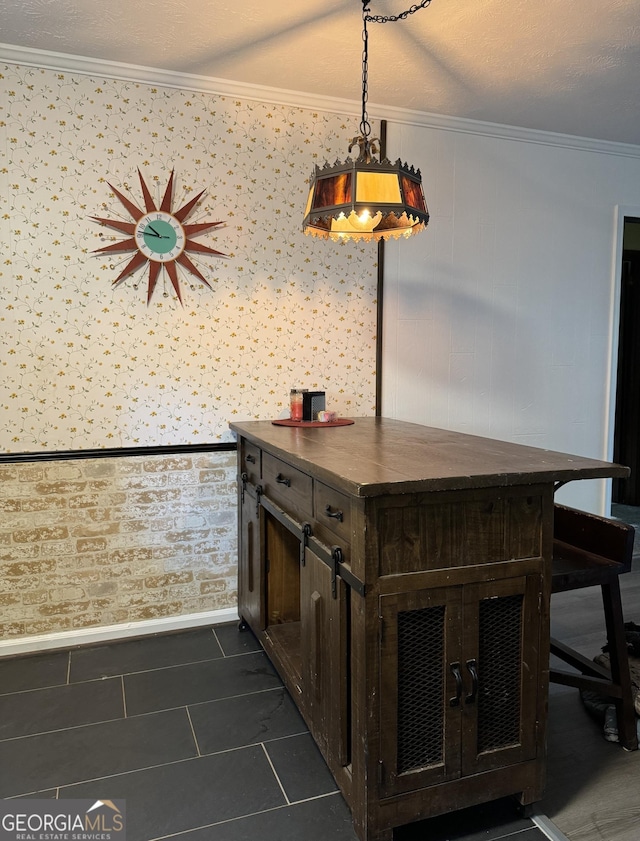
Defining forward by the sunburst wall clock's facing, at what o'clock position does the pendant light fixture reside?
The pendant light fixture is roughly at 11 o'clock from the sunburst wall clock.

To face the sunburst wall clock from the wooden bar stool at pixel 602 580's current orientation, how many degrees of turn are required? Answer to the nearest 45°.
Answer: approximately 45° to its right

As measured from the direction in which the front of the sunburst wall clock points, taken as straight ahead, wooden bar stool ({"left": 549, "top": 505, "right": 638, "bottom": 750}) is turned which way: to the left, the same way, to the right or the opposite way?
to the right

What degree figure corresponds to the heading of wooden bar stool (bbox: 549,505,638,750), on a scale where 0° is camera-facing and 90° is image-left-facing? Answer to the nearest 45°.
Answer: approximately 45°

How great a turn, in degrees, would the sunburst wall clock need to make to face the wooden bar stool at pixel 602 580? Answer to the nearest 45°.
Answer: approximately 45° to its left
